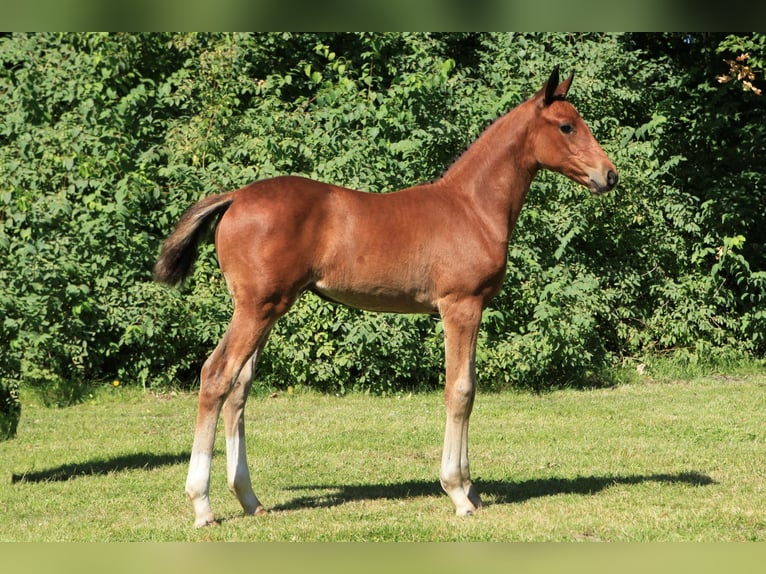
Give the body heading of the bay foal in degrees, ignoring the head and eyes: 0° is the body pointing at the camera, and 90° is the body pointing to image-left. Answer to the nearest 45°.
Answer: approximately 270°
